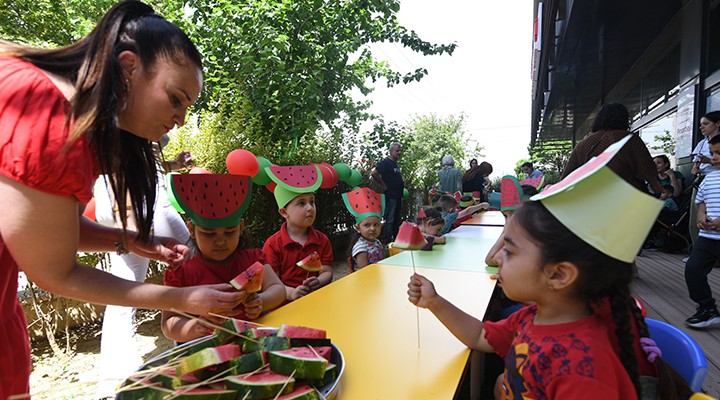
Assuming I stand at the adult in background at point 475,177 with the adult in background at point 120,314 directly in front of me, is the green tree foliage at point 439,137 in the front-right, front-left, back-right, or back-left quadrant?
back-right

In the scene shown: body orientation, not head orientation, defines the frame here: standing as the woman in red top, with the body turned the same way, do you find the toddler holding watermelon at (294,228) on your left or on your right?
on your left

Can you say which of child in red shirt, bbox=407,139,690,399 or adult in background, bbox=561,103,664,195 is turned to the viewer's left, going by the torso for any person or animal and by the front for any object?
the child in red shirt

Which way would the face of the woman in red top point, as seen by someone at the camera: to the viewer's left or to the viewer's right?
to the viewer's right

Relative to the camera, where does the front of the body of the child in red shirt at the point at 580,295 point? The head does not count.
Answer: to the viewer's left

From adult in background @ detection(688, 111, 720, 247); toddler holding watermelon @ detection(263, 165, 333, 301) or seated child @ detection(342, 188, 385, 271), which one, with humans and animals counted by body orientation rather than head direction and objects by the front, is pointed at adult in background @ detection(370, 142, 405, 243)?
adult in background @ detection(688, 111, 720, 247)

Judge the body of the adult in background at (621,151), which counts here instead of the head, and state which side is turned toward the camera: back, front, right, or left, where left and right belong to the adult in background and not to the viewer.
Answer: back

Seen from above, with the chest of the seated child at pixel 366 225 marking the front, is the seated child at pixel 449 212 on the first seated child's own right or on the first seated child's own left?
on the first seated child's own left

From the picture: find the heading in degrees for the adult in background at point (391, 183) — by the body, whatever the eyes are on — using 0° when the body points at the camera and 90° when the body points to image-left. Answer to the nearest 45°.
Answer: approximately 315°

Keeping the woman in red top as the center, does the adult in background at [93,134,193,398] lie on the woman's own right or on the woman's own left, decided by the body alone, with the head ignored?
on the woman's own left

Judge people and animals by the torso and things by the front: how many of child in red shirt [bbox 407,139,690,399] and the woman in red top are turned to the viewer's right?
1

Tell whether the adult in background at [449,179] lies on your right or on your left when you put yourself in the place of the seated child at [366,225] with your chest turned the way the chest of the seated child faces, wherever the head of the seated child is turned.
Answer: on your left

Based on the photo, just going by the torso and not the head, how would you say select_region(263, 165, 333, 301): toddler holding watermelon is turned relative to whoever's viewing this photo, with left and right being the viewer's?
facing the viewer and to the right of the viewer

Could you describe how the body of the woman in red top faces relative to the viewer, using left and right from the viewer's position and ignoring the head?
facing to the right of the viewer

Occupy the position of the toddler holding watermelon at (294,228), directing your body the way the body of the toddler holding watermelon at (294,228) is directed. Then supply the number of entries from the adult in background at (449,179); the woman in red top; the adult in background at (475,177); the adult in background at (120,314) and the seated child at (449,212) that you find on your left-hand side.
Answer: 3

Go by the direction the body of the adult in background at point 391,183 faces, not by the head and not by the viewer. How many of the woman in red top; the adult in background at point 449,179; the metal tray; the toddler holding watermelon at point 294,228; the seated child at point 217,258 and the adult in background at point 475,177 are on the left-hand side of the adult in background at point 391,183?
2

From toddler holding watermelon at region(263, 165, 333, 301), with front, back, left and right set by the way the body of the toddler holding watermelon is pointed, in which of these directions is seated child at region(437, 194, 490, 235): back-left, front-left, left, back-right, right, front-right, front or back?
left
